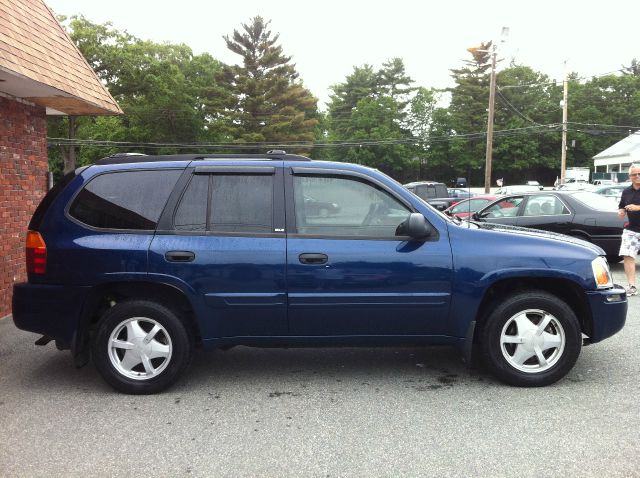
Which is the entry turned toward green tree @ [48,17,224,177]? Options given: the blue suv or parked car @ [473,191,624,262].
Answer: the parked car

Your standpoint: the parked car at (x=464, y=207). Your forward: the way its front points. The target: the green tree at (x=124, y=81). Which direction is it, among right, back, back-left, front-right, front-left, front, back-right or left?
front-right

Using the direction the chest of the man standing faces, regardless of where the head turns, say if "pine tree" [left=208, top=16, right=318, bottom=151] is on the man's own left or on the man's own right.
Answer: on the man's own right

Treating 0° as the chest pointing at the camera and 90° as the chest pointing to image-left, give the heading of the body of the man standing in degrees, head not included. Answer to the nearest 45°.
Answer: approximately 45°

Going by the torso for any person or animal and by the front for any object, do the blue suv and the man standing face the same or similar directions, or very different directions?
very different directions

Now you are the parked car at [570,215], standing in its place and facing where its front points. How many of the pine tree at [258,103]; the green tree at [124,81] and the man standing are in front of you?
2

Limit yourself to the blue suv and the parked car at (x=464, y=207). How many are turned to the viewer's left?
1

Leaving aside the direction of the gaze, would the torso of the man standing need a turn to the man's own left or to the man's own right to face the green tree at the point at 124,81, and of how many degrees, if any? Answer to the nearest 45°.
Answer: approximately 90° to the man's own right

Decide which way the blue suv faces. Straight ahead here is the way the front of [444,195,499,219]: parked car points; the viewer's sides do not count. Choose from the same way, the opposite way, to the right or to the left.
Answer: the opposite way

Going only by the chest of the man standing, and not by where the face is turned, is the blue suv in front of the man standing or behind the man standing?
in front

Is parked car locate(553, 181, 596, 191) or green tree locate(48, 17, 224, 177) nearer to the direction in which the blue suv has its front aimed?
the parked car

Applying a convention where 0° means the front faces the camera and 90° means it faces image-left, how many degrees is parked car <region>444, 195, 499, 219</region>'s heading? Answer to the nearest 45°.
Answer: approximately 90°

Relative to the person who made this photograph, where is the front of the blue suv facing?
facing to the right of the viewer

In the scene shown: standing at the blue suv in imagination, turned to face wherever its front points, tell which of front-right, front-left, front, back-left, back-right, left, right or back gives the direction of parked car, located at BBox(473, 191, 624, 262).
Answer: front-left

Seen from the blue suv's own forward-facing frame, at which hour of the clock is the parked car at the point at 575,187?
The parked car is roughly at 10 o'clock from the blue suv.
